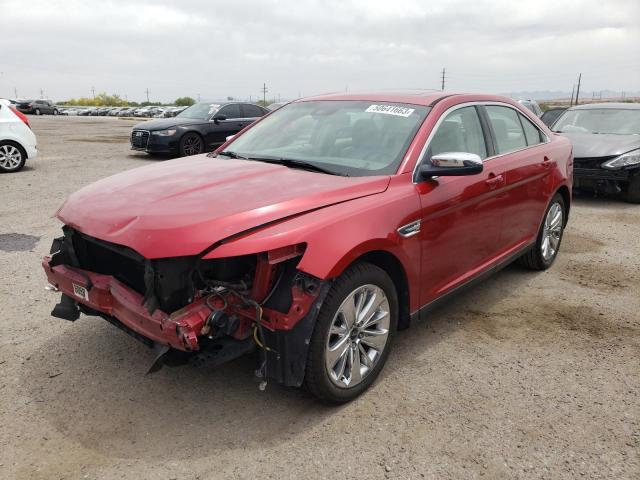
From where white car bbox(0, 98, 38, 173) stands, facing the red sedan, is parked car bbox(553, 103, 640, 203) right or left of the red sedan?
left

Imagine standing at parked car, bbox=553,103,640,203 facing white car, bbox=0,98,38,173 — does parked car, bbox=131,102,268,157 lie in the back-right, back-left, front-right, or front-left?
front-right

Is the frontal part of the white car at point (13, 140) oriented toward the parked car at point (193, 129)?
no

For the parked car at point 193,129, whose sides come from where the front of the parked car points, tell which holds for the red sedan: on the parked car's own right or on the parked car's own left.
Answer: on the parked car's own left

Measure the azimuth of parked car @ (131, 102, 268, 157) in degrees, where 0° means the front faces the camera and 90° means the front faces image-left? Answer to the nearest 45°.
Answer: approximately 45°

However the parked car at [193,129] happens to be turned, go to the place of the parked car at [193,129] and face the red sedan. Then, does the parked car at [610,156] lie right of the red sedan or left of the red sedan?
left

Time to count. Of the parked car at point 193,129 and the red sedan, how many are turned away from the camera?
0

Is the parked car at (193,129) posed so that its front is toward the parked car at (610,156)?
no

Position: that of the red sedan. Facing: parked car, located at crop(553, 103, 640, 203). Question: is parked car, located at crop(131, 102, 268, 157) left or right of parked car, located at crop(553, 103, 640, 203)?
left

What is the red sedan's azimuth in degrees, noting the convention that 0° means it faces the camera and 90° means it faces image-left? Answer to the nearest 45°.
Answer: approximately 45°
